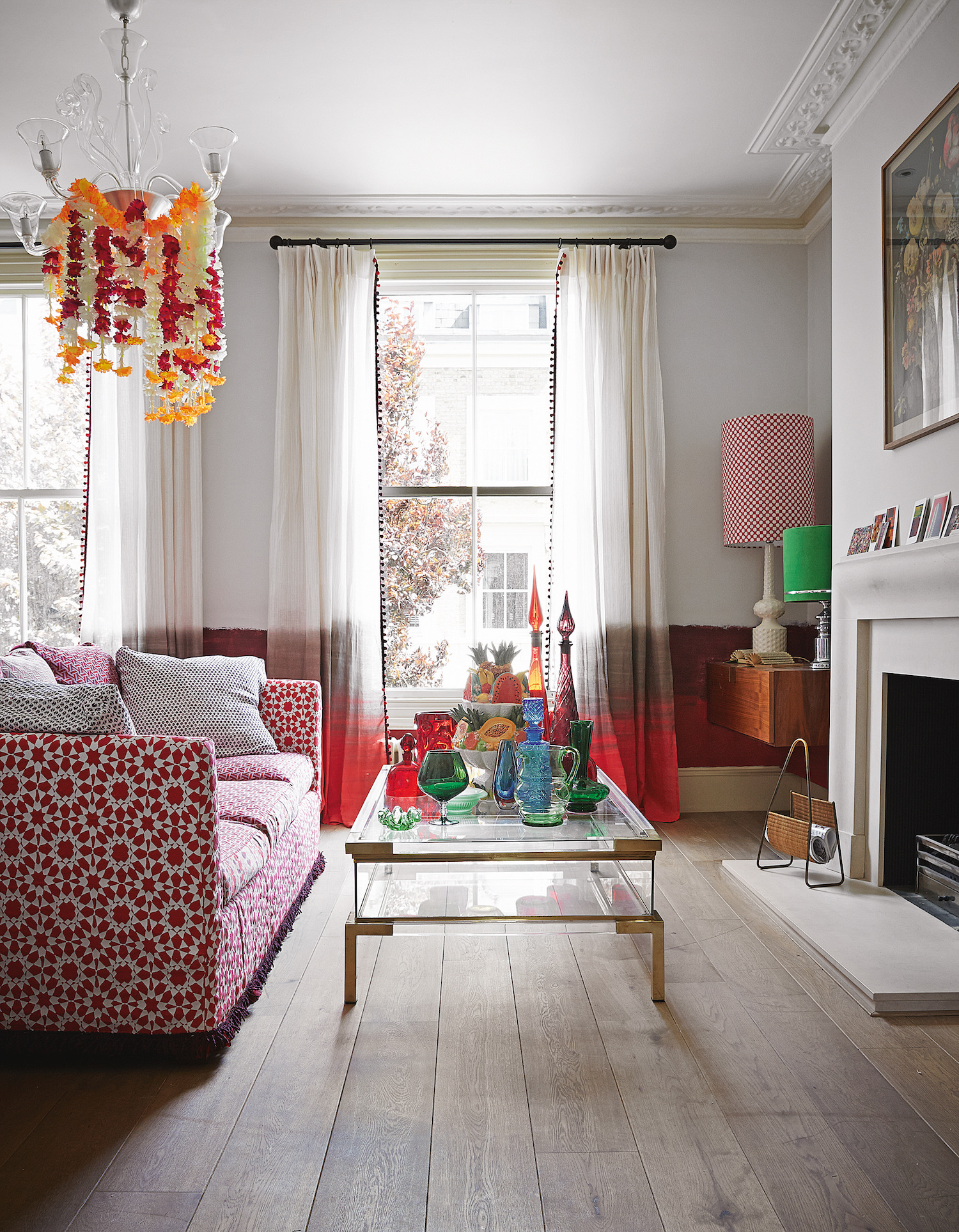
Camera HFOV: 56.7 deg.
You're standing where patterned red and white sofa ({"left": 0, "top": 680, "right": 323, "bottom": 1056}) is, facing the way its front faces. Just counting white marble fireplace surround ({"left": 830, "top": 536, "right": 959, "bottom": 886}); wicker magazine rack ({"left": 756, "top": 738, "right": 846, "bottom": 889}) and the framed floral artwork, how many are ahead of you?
3

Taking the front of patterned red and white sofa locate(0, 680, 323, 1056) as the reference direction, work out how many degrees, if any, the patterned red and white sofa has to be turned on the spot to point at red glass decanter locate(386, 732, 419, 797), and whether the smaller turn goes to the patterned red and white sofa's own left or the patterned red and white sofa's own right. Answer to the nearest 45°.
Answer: approximately 45° to the patterned red and white sofa's own left

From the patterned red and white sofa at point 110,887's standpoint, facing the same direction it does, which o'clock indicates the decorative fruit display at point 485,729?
The decorative fruit display is roughly at 11 o'clock from the patterned red and white sofa.

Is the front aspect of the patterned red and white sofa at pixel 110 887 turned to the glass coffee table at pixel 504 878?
yes

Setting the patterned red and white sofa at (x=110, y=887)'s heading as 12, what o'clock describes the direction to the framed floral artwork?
The framed floral artwork is roughly at 12 o'clock from the patterned red and white sofa.

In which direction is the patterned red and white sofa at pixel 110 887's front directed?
to the viewer's right

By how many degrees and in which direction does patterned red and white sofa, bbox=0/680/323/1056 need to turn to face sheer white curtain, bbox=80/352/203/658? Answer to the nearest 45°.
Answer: approximately 90° to its left

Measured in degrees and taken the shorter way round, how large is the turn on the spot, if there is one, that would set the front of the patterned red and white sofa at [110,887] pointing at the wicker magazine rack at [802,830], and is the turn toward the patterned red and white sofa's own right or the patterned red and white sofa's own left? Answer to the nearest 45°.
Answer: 0° — it already faces it
